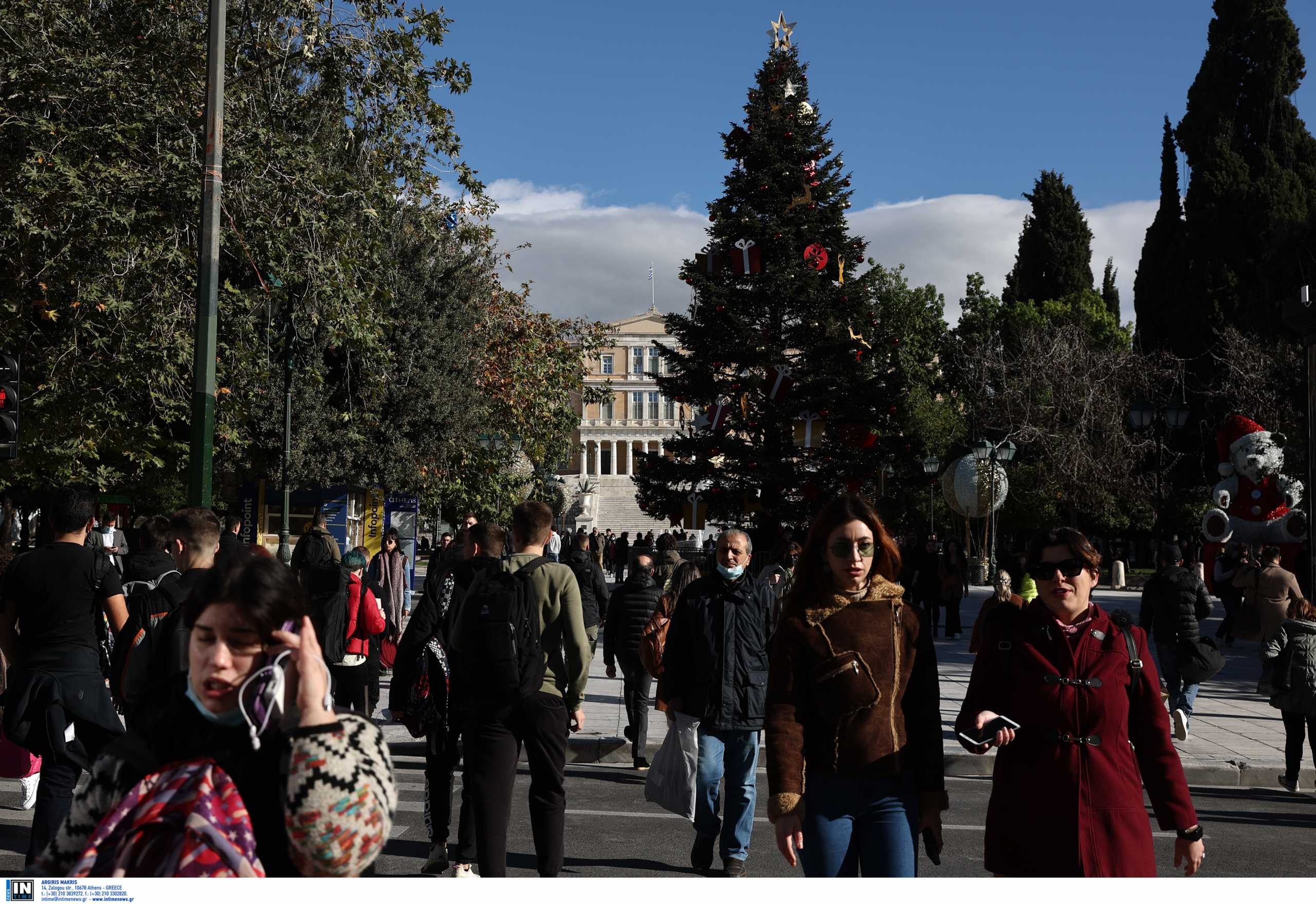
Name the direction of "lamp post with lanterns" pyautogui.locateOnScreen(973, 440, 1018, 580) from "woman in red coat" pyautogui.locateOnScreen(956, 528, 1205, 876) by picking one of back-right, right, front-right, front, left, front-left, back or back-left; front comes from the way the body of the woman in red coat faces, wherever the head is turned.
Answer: back

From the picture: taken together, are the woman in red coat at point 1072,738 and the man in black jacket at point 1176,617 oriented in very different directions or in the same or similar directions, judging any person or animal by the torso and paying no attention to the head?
very different directions

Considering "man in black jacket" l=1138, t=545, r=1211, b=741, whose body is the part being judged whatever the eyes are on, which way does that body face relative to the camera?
away from the camera

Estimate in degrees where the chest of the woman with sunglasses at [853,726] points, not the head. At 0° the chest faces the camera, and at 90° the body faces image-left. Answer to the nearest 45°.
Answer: approximately 0°

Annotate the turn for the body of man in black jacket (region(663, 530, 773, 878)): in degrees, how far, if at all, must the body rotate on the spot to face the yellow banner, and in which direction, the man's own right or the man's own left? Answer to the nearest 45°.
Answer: approximately 180°

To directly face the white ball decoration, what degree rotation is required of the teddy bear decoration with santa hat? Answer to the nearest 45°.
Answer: approximately 135° to its right

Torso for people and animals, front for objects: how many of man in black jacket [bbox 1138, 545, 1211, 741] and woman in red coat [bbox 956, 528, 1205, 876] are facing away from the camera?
1

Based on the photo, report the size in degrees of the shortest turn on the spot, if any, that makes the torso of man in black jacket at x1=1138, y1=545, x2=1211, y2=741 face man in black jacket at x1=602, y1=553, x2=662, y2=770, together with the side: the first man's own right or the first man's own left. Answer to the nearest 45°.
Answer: approximately 135° to the first man's own left

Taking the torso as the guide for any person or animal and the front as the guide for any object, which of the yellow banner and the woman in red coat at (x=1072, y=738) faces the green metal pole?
the yellow banner

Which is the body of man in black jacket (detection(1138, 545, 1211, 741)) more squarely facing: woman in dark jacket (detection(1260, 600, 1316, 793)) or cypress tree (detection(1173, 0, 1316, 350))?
the cypress tree

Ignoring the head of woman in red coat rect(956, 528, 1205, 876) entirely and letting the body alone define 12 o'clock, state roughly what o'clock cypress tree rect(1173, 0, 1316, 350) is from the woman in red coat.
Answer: The cypress tree is roughly at 6 o'clock from the woman in red coat.

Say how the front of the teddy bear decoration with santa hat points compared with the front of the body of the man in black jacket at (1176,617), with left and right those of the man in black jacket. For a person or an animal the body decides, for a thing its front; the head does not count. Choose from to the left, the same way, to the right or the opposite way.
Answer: the opposite way
